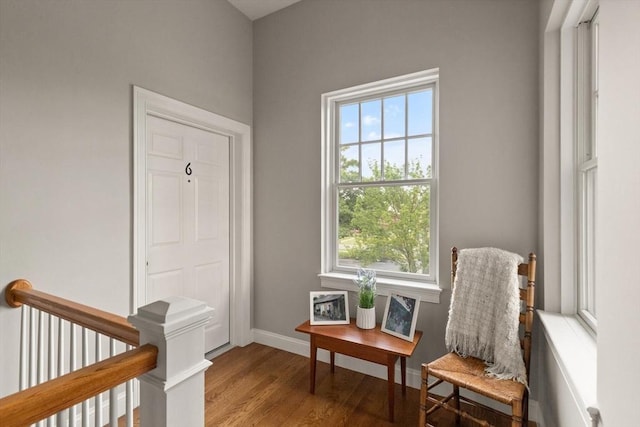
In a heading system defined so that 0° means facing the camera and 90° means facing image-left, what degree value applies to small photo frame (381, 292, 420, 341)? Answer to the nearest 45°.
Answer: approximately 45°

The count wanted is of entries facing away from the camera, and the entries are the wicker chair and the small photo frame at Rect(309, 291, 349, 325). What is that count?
0

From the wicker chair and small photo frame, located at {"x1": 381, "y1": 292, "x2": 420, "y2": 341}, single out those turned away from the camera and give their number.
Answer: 0

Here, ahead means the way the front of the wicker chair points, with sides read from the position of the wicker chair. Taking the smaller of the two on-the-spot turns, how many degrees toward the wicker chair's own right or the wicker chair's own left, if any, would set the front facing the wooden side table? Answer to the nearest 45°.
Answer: approximately 45° to the wicker chair's own right

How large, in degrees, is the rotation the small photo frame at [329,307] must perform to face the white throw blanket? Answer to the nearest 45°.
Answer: approximately 45° to its left

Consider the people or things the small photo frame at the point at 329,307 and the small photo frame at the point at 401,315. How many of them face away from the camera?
0

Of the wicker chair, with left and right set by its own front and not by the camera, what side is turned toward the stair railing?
front

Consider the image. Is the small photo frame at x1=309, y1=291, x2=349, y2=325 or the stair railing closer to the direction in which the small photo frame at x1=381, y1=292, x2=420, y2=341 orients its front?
the stair railing

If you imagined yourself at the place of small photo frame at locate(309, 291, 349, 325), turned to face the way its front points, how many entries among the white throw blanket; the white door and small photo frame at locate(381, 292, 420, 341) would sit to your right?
1

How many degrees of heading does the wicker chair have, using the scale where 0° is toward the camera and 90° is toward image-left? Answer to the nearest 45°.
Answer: approximately 45°

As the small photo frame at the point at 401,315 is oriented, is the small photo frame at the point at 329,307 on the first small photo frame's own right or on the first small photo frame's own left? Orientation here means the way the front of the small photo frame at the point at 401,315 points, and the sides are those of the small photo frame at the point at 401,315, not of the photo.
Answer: on the first small photo frame's own right

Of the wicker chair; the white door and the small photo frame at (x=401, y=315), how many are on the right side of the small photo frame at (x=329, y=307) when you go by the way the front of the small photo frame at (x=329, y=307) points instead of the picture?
1
